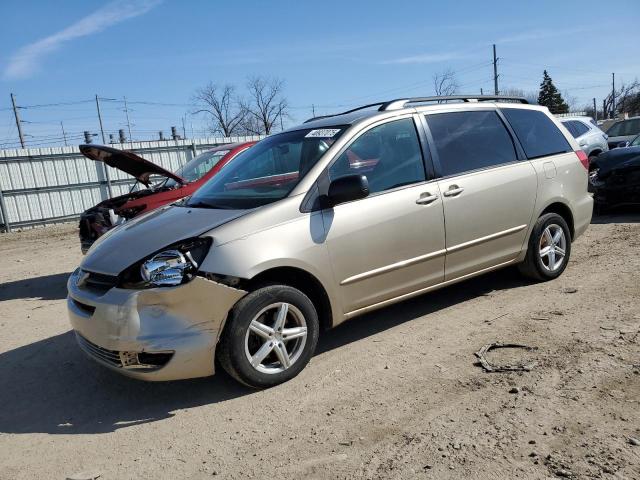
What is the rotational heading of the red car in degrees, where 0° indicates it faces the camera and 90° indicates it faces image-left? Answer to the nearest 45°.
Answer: approximately 45°

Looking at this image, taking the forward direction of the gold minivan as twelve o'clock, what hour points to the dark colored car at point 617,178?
The dark colored car is roughly at 6 o'clock from the gold minivan.

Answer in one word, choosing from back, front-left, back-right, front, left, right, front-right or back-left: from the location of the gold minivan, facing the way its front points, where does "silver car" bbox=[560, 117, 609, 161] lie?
back

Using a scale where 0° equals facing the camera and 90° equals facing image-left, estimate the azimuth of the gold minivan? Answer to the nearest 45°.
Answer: approximately 45°

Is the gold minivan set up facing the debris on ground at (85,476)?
yes

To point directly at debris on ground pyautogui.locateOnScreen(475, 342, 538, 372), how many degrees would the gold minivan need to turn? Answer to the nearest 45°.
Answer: approximately 135° to its left

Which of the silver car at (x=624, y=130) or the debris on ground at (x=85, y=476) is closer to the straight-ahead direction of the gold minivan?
the debris on ground

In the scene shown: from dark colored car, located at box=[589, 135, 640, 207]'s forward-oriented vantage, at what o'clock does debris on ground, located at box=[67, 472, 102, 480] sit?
The debris on ground is roughly at 11 o'clock from the dark colored car.

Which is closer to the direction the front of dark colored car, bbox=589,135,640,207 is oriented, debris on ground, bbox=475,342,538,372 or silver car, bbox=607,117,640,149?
the debris on ground

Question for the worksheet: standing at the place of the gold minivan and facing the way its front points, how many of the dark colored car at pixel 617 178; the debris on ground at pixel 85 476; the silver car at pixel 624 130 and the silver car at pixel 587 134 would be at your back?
3

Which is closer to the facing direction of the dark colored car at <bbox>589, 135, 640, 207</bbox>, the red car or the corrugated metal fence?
the red car
